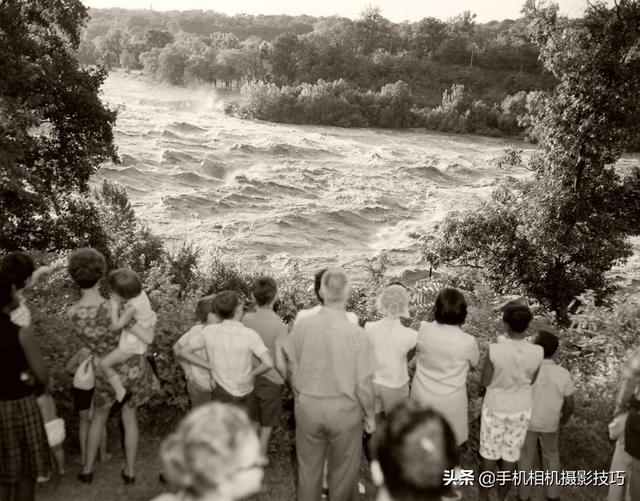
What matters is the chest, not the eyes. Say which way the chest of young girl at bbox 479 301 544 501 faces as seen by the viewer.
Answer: away from the camera

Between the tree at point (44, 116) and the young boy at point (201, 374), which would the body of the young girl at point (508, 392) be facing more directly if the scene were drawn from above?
the tree

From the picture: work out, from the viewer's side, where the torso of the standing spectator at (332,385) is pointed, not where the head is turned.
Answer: away from the camera

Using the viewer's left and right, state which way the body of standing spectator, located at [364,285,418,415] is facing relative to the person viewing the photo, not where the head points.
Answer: facing away from the viewer

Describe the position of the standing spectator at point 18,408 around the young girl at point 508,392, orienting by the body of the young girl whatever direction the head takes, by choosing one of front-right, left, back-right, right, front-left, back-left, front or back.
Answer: back-left

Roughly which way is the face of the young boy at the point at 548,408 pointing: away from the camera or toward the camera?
away from the camera

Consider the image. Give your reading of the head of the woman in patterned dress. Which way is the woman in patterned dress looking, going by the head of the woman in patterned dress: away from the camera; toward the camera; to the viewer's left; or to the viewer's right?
away from the camera

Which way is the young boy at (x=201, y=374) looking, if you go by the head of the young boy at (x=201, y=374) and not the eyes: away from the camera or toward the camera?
away from the camera

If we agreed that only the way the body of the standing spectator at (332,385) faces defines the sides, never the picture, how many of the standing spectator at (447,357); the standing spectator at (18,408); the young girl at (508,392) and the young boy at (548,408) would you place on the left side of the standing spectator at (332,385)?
1

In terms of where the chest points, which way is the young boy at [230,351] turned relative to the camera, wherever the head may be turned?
away from the camera

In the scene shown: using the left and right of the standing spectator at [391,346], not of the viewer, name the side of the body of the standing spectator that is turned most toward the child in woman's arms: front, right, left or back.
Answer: left

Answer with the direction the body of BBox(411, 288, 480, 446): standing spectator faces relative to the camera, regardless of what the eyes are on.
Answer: away from the camera

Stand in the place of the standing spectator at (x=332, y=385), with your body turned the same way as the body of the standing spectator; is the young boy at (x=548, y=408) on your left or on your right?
on your right

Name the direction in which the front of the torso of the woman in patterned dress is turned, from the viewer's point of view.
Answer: away from the camera
